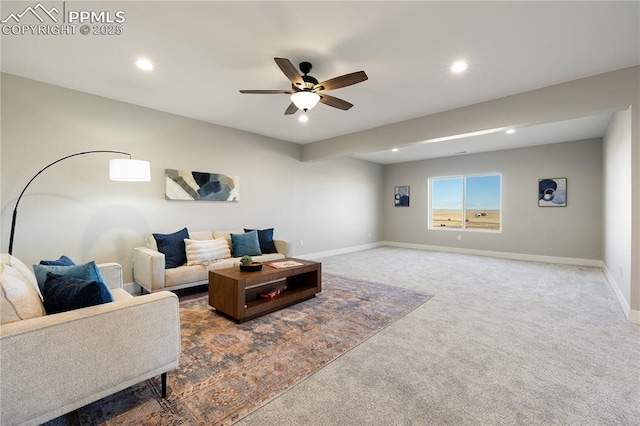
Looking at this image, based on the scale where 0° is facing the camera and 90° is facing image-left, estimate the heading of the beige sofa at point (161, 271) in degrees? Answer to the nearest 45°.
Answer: approximately 315°

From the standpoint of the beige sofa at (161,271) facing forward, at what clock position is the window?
The window is roughly at 10 o'clock from the beige sofa.

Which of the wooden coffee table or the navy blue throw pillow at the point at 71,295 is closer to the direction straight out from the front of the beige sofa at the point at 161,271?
the wooden coffee table

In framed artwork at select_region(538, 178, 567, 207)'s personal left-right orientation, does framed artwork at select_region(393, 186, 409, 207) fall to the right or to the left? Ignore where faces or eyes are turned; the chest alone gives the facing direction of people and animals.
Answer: on its right

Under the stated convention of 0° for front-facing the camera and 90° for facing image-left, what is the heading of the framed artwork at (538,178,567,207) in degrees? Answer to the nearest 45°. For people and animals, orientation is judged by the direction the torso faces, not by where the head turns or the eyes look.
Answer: approximately 0°

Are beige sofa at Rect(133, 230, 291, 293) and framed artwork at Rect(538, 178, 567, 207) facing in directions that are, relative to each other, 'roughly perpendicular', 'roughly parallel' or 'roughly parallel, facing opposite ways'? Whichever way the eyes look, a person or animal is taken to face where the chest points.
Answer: roughly perpendicular

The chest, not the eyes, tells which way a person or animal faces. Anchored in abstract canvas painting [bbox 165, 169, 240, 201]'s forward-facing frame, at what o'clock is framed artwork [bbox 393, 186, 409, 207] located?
framed artwork [bbox 393, 186, 409, 207] is roughly at 10 o'clock from abstract canvas painting [bbox 165, 169, 240, 201].

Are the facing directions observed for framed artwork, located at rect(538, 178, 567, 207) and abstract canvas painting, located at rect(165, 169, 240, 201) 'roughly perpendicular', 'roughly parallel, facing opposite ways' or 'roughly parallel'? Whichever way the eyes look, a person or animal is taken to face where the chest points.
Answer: roughly perpendicular

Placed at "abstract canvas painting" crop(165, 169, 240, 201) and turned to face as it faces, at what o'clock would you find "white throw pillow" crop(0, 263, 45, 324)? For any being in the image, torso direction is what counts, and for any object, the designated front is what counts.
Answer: The white throw pillow is roughly at 2 o'clock from the abstract canvas painting.

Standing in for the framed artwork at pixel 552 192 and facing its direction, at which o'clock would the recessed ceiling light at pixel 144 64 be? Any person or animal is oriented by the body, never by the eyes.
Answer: The recessed ceiling light is roughly at 1 o'clock from the framed artwork.

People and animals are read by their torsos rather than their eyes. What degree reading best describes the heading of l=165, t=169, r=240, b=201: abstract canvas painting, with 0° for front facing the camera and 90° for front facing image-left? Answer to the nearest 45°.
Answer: approximately 315°
